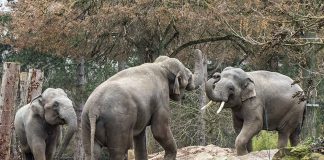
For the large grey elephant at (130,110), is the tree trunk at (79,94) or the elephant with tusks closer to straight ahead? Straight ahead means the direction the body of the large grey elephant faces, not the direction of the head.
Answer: the elephant with tusks

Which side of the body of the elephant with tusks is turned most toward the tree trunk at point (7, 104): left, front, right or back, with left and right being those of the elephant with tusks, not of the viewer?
front

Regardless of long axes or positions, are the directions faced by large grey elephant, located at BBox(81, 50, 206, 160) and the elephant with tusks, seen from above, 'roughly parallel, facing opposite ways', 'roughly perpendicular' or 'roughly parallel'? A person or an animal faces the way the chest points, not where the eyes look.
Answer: roughly parallel, facing opposite ways

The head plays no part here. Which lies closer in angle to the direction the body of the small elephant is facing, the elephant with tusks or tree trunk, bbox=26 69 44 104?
the elephant with tusks

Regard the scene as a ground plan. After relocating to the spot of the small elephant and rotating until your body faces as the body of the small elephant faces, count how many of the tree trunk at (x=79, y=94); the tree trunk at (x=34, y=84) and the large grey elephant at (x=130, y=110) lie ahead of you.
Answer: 1

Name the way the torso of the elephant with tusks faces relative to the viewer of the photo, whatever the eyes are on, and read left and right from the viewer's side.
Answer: facing the viewer and to the left of the viewer

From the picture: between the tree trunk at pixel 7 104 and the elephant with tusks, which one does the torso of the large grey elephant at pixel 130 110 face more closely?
the elephant with tusks

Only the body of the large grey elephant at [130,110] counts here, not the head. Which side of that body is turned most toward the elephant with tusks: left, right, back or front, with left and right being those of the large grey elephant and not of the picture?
front

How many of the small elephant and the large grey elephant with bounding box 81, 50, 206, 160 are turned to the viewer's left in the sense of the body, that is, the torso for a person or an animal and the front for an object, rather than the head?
0

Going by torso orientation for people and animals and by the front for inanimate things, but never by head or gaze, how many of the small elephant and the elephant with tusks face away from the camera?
0

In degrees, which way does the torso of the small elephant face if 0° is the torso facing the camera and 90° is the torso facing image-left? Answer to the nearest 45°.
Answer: approximately 315°

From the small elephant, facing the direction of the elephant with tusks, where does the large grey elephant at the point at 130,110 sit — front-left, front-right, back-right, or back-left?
front-right

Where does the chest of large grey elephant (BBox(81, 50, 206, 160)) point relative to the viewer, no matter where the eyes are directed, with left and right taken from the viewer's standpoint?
facing away from the viewer and to the right of the viewer
